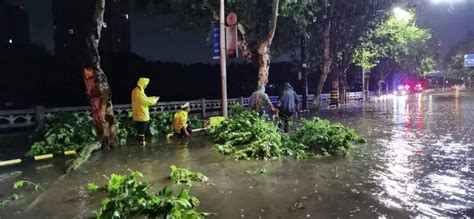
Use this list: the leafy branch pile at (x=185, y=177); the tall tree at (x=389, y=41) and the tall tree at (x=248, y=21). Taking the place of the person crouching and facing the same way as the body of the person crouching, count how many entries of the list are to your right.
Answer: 1

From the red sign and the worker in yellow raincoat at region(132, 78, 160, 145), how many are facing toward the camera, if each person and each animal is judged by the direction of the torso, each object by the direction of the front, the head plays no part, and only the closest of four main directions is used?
1

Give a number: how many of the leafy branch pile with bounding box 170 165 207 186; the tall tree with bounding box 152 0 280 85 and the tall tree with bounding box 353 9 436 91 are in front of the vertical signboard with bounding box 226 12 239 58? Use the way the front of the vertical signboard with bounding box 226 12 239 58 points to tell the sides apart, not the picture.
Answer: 1

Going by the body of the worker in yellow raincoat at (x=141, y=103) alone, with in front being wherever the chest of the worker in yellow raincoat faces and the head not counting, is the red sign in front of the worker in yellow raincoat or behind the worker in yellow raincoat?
in front

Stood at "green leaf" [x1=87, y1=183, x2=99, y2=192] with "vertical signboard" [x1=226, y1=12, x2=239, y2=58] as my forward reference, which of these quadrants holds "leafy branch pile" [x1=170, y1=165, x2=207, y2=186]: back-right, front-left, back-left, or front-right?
front-right

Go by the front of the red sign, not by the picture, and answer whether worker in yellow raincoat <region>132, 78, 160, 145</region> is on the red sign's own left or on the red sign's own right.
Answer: on the red sign's own right

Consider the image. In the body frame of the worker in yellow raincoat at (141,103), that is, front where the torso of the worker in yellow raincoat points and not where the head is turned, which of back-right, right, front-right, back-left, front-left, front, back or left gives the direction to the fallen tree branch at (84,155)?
back-right

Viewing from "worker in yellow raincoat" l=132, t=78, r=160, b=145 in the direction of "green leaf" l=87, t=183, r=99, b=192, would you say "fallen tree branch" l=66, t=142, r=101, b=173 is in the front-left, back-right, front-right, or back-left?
front-right

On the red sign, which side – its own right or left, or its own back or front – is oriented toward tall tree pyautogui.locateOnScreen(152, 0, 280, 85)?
back

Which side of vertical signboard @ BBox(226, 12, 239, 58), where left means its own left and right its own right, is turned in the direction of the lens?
front
